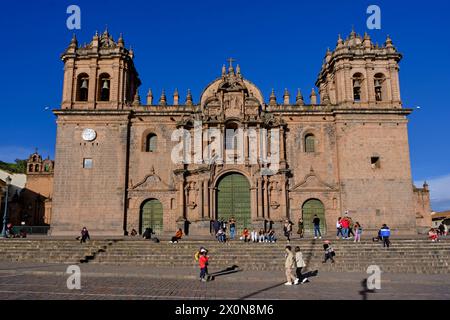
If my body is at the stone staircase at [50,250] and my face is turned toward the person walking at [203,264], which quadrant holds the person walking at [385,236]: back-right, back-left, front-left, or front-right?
front-left

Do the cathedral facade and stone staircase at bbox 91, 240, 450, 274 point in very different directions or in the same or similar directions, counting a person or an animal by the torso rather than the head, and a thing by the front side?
same or similar directions

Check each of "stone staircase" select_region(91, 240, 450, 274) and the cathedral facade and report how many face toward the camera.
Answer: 2

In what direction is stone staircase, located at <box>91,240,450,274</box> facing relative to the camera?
toward the camera

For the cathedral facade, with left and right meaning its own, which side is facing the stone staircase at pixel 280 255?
front

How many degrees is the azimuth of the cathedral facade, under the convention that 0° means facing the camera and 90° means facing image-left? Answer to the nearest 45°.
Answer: approximately 0°

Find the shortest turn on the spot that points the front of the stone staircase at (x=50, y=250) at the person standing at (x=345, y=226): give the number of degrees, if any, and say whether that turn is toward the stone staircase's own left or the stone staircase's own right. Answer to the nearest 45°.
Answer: approximately 90° to the stone staircase's own left

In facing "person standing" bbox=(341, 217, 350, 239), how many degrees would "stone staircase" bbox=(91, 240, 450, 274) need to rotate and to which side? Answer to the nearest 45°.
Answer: approximately 135° to its left

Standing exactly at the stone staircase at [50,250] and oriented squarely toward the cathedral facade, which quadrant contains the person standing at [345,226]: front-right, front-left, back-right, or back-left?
front-right

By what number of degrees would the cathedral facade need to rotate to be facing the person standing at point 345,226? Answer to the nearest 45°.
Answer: approximately 45° to its left

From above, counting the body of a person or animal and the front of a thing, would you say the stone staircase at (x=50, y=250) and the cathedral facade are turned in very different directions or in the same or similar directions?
same or similar directions

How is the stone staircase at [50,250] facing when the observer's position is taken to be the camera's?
facing the viewer

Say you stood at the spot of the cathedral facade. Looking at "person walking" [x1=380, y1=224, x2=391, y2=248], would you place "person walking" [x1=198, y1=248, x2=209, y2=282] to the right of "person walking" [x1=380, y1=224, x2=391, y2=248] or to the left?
right

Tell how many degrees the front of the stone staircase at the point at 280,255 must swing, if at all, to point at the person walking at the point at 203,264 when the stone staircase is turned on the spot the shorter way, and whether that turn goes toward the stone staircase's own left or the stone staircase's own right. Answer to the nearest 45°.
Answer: approximately 45° to the stone staircase's own right
